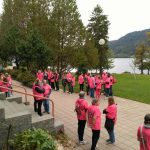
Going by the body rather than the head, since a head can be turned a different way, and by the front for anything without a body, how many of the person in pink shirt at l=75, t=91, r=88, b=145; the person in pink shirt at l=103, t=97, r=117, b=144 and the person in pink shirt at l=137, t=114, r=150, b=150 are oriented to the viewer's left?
1

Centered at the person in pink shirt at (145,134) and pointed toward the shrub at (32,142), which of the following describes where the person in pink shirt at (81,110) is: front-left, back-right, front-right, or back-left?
front-right

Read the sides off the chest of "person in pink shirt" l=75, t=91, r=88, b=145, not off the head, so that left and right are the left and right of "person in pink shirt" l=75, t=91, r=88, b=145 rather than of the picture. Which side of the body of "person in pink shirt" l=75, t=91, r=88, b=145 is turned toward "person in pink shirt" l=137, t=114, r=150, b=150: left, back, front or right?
right

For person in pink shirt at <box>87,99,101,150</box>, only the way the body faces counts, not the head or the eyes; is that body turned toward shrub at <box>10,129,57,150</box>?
no

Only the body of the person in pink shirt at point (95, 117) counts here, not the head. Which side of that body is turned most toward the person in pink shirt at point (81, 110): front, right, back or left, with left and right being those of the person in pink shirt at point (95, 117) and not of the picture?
left

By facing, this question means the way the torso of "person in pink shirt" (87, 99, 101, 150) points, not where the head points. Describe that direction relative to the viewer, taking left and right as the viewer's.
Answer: facing away from the viewer and to the right of the viewer

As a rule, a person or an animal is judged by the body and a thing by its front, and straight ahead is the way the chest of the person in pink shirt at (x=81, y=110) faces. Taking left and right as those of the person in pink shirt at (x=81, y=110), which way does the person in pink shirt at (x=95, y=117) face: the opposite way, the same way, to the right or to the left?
the same way

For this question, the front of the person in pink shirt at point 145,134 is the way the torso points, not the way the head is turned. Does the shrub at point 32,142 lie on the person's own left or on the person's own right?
on the person's own left

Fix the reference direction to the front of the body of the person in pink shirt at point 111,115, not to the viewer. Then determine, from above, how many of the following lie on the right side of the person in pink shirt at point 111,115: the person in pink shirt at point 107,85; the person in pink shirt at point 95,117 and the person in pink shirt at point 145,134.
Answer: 1

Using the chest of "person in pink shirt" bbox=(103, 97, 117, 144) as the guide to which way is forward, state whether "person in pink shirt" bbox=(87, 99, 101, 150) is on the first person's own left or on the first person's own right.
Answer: on the first person's own left

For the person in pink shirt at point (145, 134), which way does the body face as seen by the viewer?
away from the camera

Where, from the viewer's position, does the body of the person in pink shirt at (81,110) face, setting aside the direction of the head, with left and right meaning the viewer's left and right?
facing away from the viewer and to the right of the viewer
